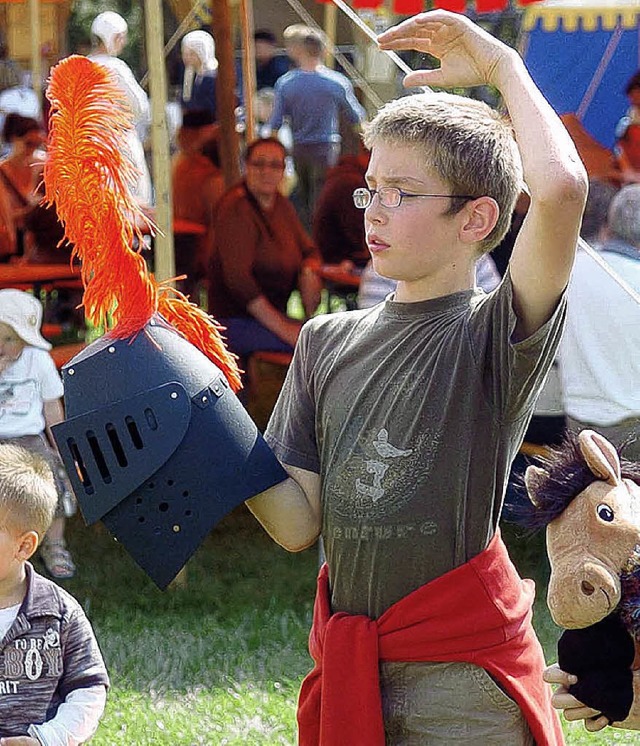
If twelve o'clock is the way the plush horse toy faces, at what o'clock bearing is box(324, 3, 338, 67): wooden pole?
The wooden pole is roughly at 4 o'clock from the plush horse toy.

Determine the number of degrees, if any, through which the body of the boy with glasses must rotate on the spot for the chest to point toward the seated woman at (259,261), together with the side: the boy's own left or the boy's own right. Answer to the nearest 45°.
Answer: approximately 135° to the boy's own right

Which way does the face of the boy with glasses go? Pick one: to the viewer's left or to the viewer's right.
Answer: to the viewer's left

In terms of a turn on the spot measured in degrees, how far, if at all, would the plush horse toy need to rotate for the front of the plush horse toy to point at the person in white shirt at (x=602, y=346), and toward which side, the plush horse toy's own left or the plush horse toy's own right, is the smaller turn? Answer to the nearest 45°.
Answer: approximately 135° to the plush horse toy's own right

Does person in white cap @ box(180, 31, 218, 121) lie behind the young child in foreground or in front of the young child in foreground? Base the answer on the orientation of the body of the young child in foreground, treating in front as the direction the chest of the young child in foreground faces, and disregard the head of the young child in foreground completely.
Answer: behind

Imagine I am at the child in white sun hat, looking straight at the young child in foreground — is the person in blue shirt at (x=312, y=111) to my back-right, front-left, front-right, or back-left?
back-left

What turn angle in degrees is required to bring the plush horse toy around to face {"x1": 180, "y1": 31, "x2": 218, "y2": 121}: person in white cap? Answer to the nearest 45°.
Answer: approximately 90° to its right

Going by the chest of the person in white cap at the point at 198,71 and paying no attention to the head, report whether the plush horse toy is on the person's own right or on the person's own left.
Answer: on the person's own left

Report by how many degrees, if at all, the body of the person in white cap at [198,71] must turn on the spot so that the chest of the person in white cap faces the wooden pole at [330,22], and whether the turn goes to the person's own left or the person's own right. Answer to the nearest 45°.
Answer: approximately 90° to the person's own left

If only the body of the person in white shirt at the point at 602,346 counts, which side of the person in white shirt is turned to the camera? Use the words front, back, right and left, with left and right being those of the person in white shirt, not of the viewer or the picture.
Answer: back

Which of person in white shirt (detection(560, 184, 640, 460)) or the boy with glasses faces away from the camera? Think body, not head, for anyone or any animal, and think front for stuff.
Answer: the person in white shirt
